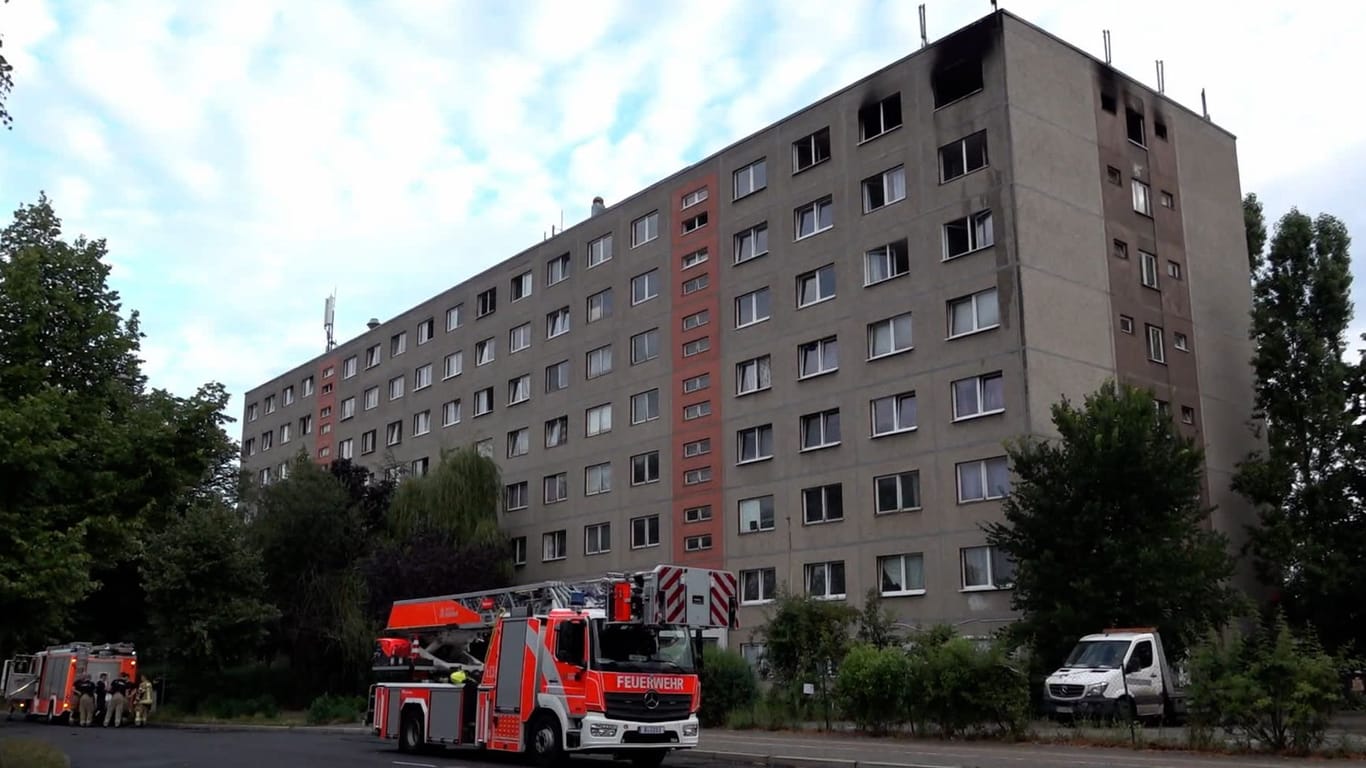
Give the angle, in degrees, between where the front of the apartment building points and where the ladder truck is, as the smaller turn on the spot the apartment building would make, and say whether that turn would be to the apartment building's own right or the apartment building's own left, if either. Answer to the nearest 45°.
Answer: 0° — it already faces it

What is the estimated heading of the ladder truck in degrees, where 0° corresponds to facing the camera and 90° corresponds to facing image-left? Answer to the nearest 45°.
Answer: approximately 315°

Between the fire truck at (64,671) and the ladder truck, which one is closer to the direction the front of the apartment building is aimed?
the ladder truck

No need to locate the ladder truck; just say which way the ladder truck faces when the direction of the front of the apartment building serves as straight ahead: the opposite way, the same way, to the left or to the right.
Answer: to the left

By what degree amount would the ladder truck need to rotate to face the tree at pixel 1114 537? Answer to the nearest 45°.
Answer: approximately 90° to its left

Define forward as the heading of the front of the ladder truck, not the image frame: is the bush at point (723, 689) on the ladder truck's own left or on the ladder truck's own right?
on the ladder truck's own left

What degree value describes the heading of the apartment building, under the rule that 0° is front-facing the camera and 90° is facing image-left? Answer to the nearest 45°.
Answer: approximately 45°

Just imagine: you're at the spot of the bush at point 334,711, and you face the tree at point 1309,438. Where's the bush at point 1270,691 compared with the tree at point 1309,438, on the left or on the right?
right

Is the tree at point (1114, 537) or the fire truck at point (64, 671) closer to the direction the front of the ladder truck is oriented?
the tree
